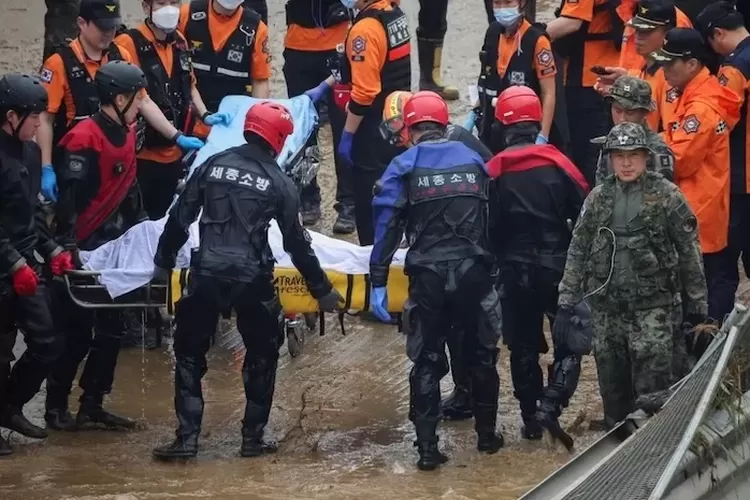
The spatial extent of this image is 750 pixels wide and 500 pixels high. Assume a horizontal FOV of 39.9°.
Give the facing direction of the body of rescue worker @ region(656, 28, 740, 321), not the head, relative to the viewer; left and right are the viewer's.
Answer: facing to the left of the viewer

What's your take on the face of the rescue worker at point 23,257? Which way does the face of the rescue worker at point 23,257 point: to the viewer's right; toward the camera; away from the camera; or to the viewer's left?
to the viewer's right

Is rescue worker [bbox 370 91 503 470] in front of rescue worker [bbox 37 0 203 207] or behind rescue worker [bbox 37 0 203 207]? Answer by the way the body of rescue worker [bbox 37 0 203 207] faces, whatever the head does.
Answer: in front

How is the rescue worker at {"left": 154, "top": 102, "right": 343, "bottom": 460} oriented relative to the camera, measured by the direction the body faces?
away from the camera

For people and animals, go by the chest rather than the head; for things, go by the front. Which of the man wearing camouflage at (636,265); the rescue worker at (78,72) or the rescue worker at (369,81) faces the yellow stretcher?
the rescue worker at (78,72)

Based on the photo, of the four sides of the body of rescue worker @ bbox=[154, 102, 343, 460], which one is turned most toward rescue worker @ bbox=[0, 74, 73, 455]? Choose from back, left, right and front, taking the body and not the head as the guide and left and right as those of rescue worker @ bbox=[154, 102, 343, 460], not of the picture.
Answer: left

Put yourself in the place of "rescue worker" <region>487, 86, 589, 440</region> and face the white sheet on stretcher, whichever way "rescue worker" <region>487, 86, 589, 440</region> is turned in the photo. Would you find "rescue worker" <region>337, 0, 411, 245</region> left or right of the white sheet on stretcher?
right

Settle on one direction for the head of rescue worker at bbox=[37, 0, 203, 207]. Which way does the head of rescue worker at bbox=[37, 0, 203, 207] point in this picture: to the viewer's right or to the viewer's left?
to the viewer's right

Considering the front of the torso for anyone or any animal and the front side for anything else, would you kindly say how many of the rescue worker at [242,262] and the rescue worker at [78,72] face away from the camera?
1

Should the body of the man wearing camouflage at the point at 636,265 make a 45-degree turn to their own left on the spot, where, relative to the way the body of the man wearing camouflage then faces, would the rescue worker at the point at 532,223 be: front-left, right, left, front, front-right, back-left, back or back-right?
back

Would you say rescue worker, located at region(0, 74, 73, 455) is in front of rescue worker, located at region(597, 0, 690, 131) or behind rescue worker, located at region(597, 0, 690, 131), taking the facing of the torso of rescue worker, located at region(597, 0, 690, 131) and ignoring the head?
in front

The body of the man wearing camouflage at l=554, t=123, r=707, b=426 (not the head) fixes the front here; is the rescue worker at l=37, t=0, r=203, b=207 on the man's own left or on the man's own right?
on the man's own right
